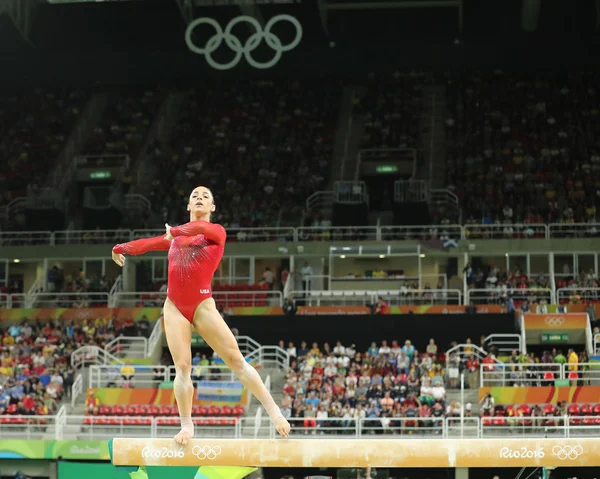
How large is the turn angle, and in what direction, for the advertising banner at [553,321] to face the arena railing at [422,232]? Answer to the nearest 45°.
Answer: approximately 135° to its right

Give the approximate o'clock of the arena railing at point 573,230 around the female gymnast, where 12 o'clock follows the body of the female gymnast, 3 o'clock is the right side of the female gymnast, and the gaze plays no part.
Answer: The arena railing is roughly at 7 o'clock from the female gymnast.

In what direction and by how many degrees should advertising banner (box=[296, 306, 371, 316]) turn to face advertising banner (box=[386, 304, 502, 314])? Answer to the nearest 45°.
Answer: approximately 90° to its left

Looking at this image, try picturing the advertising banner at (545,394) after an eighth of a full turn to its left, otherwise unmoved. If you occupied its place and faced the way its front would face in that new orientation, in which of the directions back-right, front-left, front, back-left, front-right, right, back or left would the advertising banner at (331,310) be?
back

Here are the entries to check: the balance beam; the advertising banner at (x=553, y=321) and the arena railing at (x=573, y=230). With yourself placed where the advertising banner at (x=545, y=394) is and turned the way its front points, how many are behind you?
2

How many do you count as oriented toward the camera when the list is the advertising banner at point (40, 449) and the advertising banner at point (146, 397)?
2

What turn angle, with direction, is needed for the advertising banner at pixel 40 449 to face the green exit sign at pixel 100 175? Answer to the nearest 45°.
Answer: approximately 180°

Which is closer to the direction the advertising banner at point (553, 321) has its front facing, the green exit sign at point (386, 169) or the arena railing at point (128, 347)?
the arena railing

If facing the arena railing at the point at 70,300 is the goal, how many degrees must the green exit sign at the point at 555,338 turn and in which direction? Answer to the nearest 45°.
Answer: approximately 90° to its right

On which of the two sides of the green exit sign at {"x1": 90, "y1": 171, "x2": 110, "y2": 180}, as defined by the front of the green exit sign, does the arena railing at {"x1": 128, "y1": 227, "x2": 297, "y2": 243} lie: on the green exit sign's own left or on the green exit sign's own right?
on the green exit sign's own left

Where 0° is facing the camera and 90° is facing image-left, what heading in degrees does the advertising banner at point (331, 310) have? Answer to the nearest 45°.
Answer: approximately 0°

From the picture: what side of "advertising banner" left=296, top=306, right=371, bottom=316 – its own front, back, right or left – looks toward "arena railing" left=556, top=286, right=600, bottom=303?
left
